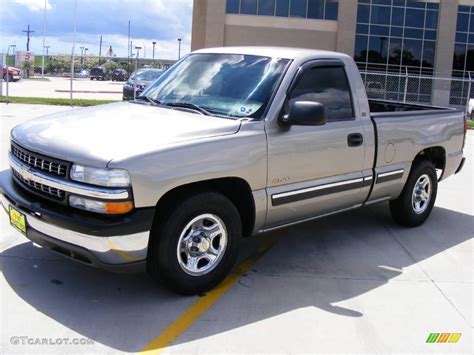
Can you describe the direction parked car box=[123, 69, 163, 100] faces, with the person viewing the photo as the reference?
facing the viewer and to the left of the viewer

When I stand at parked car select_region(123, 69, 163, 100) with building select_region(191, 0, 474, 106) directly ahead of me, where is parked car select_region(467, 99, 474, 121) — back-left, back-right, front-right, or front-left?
front-right

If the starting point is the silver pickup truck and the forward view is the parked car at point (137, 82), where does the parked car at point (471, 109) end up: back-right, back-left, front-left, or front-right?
front-right

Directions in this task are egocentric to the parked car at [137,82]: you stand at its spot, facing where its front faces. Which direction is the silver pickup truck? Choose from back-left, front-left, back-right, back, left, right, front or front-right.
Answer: front-left

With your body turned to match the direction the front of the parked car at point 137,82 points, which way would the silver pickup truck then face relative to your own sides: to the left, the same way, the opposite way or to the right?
the same way

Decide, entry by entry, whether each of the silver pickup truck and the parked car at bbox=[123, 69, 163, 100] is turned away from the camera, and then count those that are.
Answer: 0
